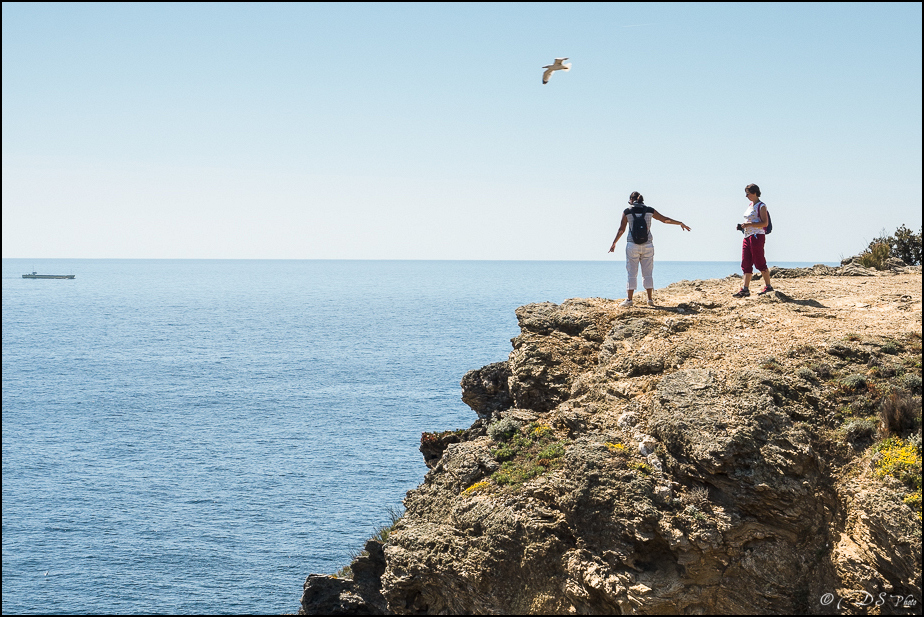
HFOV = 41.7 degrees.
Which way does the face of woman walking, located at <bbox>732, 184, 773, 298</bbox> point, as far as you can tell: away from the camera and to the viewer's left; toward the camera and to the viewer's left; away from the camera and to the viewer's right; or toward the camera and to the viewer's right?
toward the camera and to the viewer's left

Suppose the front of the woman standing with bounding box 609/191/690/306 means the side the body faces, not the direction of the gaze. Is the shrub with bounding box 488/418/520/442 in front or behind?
behind

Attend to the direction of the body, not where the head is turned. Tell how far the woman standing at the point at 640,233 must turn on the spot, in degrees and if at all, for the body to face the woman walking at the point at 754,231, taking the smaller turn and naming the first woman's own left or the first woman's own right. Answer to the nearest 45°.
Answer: approximately 90° to the first woman's own right

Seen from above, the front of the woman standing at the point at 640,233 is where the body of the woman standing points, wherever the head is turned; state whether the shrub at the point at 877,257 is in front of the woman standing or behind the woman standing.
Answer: in front

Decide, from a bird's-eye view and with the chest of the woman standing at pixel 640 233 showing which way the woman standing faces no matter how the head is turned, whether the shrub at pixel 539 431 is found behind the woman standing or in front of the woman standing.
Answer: behind

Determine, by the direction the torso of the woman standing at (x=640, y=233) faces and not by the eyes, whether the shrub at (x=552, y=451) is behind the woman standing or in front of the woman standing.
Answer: behind

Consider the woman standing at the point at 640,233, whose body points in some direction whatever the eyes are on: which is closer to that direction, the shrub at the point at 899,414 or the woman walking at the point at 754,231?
the woman walking

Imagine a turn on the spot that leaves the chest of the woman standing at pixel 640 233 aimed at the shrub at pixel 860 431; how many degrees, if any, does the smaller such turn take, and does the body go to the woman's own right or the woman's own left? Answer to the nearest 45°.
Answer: approximately 135° to the woman's own right

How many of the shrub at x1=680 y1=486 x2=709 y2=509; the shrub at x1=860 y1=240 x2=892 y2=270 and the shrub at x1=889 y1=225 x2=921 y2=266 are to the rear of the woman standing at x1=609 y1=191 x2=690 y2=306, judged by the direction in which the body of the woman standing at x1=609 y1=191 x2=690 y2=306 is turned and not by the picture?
1

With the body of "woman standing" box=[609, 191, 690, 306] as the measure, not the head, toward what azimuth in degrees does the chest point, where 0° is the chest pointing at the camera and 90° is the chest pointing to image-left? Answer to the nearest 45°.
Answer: approximately 180°

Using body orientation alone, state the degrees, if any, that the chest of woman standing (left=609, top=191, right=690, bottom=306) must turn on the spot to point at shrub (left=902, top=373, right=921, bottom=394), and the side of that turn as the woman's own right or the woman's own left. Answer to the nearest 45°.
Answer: approximately 135° to the woman's own right
